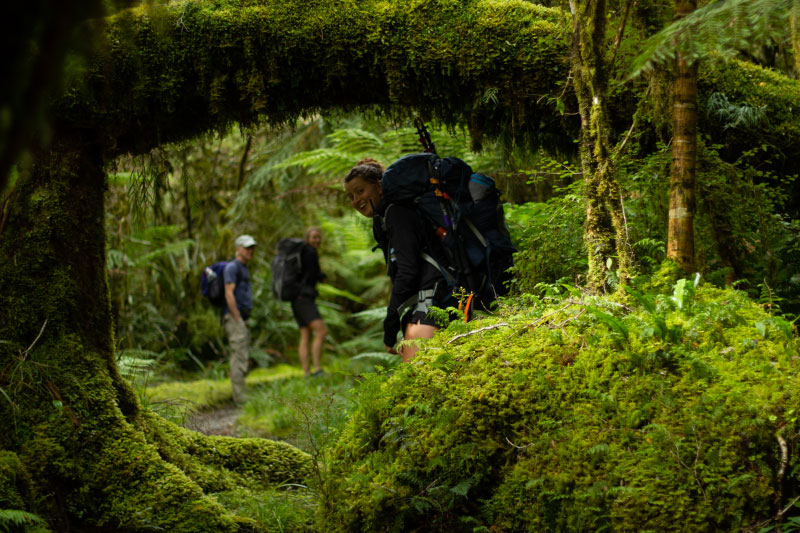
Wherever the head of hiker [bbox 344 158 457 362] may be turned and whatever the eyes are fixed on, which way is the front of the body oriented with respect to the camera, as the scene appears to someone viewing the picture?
to the viewer's left

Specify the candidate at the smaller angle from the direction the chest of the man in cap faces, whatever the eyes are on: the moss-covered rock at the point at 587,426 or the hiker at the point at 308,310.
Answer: the hiker

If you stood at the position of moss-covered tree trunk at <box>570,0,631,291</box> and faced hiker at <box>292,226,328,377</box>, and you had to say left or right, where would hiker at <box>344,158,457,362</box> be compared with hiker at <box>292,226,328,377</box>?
left

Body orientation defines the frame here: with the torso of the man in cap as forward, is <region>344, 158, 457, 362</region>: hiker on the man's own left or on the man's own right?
on the man's own right

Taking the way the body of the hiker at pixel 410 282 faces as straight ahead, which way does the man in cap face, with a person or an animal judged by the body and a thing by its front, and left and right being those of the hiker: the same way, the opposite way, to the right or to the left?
the opposite way

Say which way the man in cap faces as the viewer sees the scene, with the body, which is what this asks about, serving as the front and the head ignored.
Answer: to the viewer's right

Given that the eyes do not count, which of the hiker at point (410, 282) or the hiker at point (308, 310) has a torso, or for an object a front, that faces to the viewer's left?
the hiker at point (410, 282)
